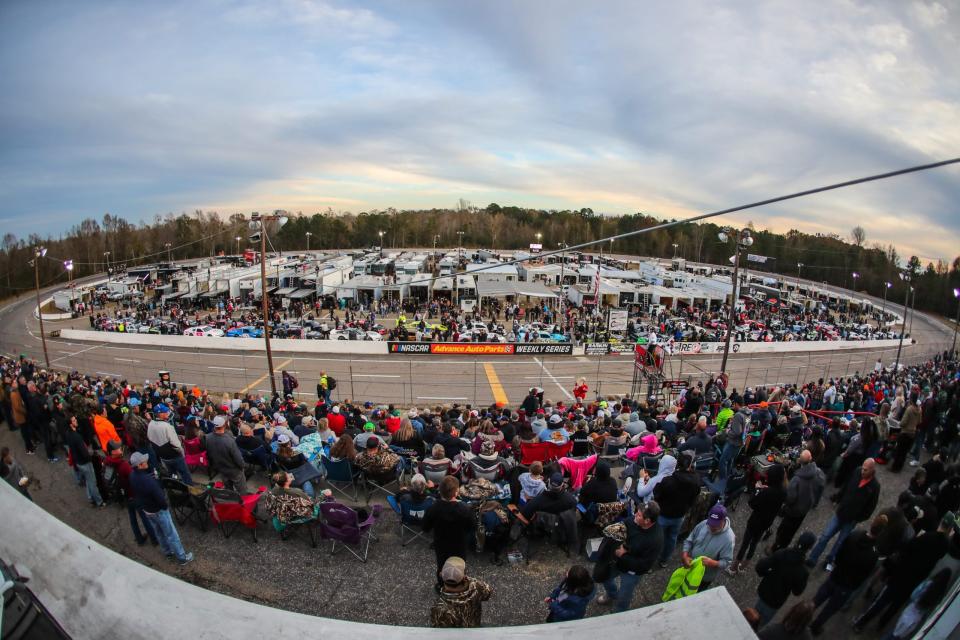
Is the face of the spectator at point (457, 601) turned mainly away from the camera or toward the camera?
away from the camera

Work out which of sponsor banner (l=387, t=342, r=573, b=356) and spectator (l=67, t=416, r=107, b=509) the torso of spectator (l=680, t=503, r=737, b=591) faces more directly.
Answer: the spectator

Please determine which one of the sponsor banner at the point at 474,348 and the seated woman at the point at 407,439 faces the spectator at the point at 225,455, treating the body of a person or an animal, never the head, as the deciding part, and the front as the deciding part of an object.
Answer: the sponsor banner

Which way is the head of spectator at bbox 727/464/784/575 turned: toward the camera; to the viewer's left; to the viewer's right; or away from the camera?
away from the camera

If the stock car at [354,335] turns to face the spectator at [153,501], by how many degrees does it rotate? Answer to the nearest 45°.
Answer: approximately 90° to its right

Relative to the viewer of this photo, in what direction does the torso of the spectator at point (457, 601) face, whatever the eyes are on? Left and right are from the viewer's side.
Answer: facing away from the viewer

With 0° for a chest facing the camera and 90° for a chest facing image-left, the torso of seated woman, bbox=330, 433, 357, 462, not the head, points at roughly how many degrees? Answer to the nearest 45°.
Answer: approximately 180°

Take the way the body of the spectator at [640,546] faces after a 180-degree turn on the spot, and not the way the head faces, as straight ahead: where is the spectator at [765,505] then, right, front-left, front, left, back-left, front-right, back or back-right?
front-left

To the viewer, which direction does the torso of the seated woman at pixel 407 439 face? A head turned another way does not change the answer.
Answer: away from the camera

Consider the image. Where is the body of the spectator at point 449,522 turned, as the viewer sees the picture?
away from the camera

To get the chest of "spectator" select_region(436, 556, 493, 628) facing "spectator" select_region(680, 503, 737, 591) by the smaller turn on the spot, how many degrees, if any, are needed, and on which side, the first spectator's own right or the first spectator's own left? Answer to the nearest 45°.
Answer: approximately 45° to the first spectator's own right
